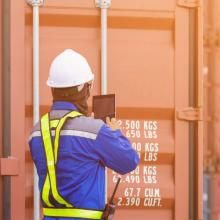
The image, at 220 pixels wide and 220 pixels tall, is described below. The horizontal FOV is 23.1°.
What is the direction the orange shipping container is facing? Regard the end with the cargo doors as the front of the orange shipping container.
toward the camera

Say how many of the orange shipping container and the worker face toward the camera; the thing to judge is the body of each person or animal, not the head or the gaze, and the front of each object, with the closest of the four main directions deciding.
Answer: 1

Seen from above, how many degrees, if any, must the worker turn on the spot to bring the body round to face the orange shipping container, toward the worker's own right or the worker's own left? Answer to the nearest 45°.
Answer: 0° — they already face it

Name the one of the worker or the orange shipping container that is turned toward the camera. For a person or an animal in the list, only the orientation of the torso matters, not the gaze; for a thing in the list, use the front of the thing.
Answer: the orange shipping container

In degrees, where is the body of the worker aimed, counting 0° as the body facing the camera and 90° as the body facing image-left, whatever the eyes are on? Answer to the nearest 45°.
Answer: approximately 225°

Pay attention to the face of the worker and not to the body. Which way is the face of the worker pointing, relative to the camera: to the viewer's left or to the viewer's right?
to the viewer's right

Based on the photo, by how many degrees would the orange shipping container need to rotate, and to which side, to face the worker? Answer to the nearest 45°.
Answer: approximately 45° to its right
